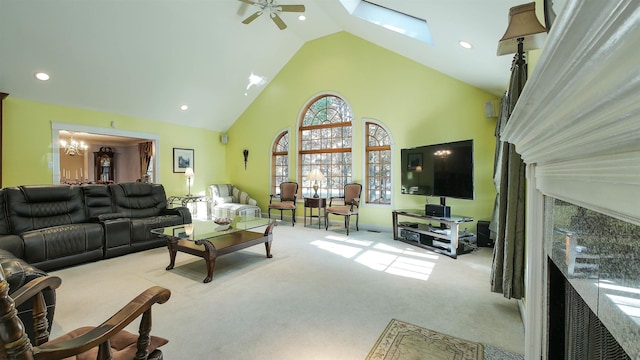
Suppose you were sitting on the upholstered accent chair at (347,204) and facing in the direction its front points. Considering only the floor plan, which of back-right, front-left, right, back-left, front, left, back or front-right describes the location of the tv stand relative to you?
left

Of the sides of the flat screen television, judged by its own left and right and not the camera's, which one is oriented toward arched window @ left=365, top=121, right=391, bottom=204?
right

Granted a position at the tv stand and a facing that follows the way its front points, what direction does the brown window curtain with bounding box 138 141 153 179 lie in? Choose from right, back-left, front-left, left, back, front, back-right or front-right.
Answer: front-right

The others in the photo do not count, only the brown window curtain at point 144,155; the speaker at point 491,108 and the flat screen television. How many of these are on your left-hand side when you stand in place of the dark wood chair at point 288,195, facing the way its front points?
2

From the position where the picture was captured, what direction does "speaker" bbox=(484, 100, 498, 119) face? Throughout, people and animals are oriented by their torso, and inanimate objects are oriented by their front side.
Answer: facing the viewer and to the left of the viewer

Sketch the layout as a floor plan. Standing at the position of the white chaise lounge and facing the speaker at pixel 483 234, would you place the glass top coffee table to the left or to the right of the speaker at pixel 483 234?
right

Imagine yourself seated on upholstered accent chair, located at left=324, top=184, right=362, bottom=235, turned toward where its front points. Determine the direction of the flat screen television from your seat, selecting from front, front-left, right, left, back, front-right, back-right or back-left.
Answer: left

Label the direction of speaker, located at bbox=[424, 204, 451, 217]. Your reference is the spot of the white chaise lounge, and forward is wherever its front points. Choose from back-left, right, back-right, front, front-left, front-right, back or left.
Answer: front

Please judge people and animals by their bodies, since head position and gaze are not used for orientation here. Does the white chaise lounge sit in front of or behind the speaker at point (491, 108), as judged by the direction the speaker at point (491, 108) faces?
in front

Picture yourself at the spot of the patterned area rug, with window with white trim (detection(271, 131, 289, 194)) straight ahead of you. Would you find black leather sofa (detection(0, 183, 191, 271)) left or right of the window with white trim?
left

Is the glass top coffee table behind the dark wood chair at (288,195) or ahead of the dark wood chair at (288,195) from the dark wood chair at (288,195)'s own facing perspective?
ahead

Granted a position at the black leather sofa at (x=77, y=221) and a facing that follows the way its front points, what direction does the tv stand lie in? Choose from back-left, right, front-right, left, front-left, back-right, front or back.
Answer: front
